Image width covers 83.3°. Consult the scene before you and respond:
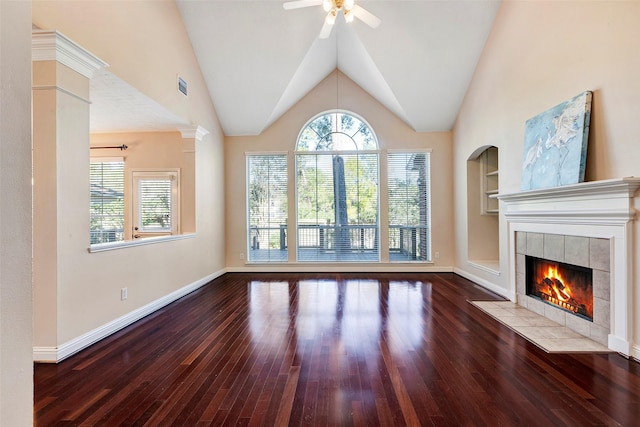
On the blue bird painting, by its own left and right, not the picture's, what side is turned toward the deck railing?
right

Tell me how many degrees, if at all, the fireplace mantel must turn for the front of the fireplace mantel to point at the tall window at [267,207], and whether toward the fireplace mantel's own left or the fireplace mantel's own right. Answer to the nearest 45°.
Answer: approximately 45° to the fireplace mantel's own right

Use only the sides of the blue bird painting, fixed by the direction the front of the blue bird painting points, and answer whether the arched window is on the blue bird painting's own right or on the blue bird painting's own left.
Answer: on the blue bird painting's own right

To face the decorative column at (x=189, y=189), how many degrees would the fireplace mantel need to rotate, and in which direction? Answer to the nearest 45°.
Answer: approximately 45° to its right

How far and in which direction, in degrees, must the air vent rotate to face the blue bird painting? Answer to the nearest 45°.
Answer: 0° — it already faces it

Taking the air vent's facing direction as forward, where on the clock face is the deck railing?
The deck railing is roughly at 10 o'clock from the air vent.

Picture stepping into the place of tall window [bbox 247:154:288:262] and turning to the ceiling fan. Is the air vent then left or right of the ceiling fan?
right

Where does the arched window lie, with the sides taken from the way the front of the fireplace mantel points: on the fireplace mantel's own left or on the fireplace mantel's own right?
on the fireplace mantel's own right

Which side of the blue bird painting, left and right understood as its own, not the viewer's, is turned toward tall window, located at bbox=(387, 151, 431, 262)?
right

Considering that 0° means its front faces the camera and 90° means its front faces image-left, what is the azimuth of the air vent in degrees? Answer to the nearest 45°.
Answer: approximately 315°

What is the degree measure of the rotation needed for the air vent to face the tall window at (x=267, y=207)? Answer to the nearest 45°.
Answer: approximately 90° to its left

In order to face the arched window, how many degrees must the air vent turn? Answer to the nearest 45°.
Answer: approximately 45° to its left
